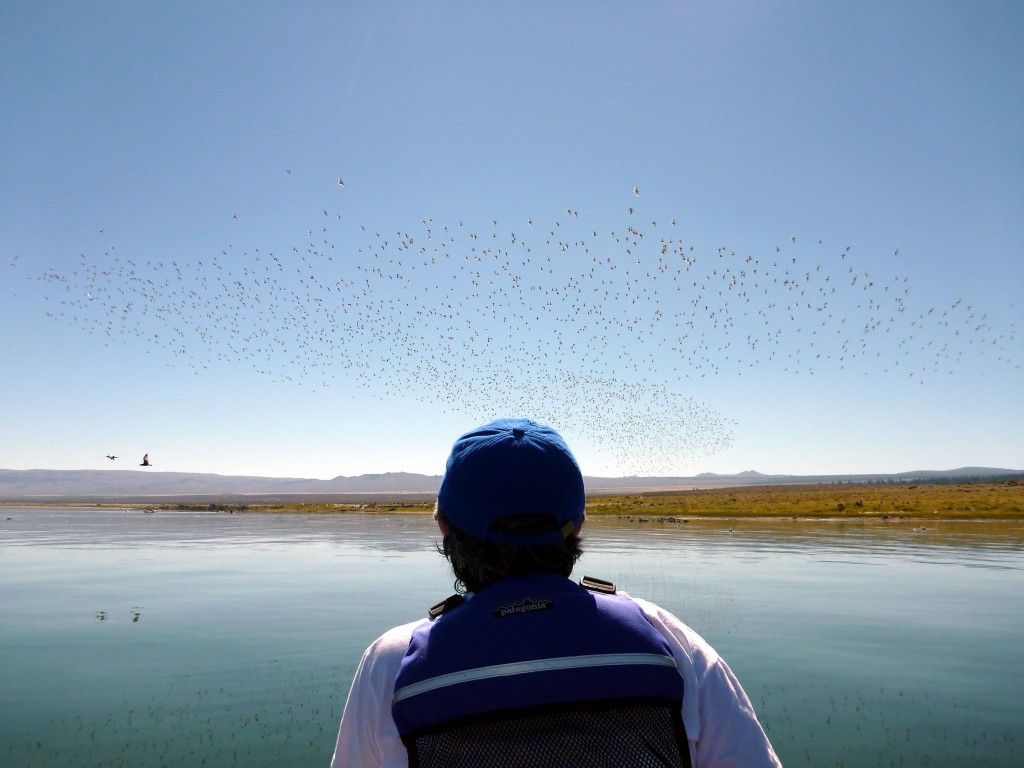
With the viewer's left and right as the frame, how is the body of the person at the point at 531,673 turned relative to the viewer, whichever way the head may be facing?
facing away from the viewer
